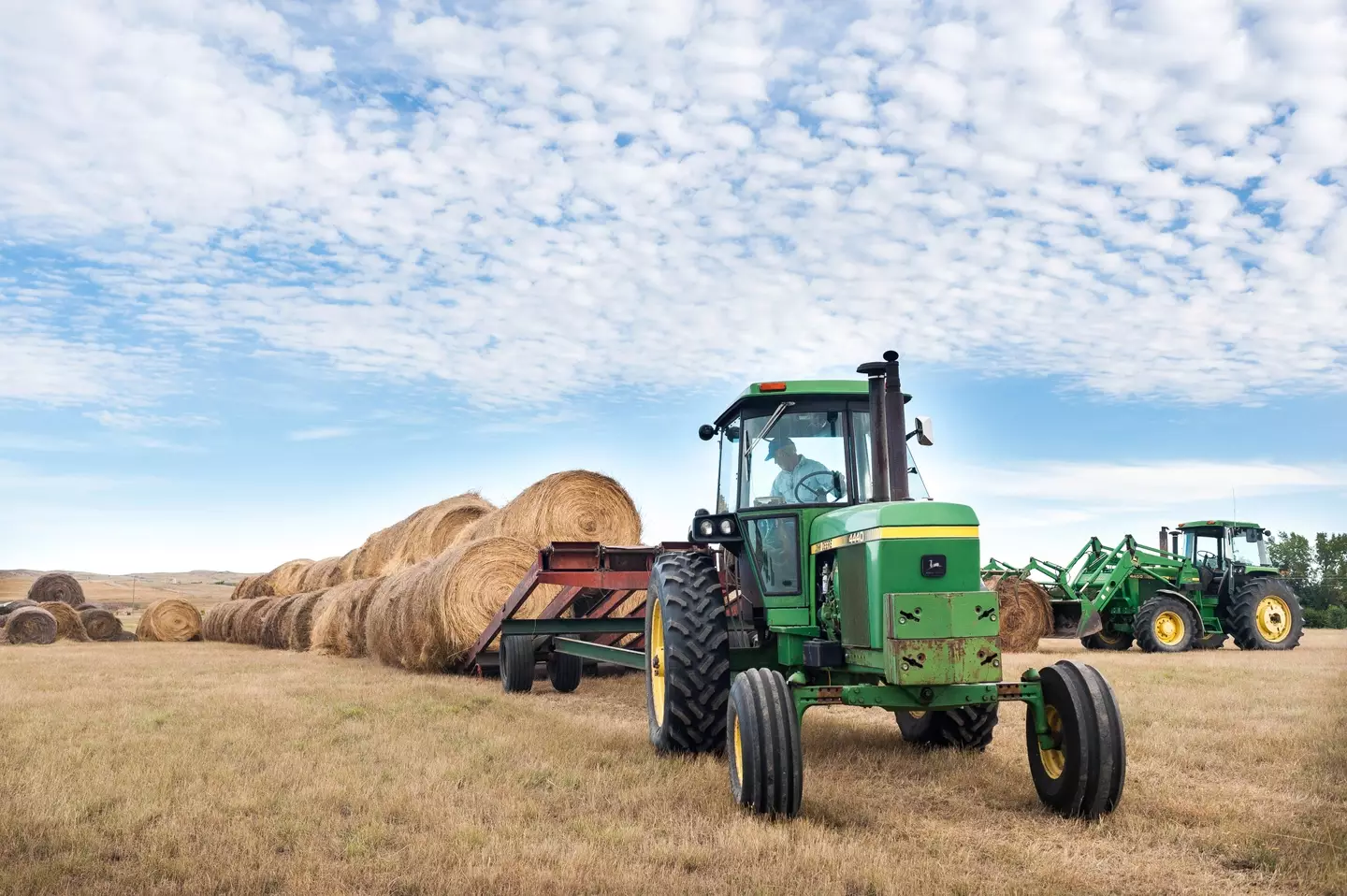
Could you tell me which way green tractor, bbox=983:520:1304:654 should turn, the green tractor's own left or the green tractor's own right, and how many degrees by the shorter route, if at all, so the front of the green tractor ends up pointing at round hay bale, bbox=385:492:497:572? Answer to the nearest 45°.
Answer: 0° — it already faces it

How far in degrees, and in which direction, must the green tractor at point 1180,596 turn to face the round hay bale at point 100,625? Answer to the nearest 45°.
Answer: approximately 45° to its right

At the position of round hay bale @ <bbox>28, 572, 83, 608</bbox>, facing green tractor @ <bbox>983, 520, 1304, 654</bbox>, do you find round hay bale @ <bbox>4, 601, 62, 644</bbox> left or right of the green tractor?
right

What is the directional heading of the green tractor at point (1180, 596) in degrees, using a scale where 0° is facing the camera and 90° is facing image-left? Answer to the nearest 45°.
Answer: approximately 45°

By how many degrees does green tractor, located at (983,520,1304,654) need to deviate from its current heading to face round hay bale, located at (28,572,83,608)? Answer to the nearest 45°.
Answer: approximately 45° to its right

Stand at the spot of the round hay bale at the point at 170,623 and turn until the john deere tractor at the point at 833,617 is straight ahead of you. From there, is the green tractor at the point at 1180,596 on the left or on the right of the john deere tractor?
left
